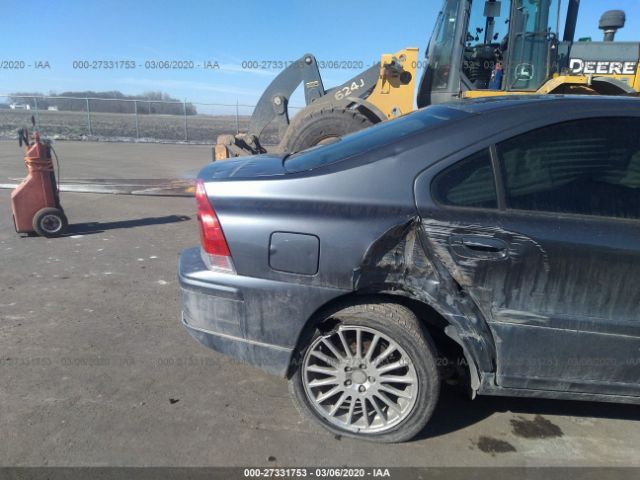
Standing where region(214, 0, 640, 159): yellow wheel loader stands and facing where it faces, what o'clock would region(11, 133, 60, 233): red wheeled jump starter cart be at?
The red wheeled jump starter cart is roughly at 11 o'clock from the yellow wheel loader.

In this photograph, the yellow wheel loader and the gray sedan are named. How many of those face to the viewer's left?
1

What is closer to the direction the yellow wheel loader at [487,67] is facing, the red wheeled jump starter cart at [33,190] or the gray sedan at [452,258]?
the red wheeled jump starter cart

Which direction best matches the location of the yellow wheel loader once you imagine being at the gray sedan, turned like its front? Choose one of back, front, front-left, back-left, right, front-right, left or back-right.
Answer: left

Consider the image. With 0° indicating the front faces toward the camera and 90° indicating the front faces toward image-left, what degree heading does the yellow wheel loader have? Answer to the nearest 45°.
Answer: approximately 90°

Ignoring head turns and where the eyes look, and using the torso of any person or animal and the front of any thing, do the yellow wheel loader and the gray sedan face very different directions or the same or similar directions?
very different directions

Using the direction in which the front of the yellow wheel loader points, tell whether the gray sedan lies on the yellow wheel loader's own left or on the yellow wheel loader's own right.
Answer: on the yellow wheel loader's own left

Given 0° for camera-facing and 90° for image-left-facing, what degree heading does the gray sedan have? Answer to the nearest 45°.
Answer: approximately 270°

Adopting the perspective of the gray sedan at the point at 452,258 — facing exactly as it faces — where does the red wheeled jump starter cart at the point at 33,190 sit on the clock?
The red wheeled jump starter cart is roughly at 7 o'clock from the gray sedan.

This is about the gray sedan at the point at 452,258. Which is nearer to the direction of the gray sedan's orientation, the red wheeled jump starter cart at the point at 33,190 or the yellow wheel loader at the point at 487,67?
the yellow wheel loader
